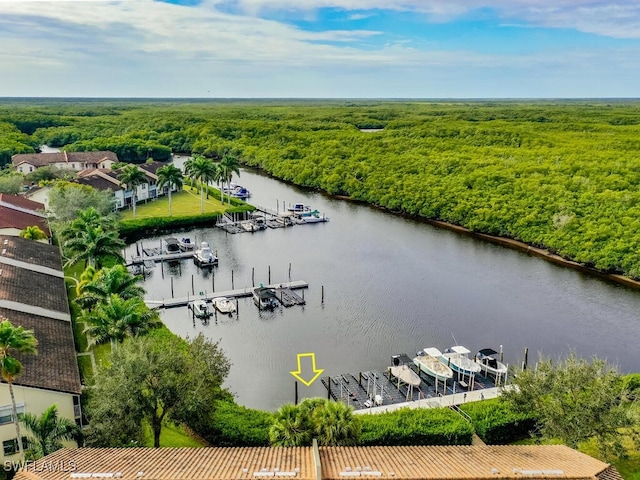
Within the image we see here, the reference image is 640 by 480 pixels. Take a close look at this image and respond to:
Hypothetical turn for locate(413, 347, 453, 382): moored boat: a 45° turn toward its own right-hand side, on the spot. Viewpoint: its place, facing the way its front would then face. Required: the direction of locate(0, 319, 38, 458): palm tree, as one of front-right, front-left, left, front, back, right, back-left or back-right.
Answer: front-right

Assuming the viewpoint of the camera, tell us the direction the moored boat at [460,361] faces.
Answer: facing the viewer and to the right of the viewer

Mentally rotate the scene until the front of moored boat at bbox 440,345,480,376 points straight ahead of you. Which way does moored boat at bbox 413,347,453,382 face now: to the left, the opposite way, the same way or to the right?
the same way

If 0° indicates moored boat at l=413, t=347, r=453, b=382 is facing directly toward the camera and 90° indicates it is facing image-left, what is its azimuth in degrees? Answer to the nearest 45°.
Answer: approximately 315°

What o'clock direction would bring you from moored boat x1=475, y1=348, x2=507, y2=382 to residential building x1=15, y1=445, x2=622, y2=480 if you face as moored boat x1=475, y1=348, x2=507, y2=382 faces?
The residential building is roughly at 2 o'clock from the moored boat.

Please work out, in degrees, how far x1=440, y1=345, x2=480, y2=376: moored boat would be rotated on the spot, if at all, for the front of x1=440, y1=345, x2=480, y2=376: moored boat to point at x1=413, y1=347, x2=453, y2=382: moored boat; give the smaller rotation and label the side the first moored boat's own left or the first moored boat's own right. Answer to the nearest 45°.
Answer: approximately 90° to the first moored boat's own right

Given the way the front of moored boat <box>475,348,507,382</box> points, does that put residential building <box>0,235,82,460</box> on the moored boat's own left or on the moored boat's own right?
on the moored boat's own right

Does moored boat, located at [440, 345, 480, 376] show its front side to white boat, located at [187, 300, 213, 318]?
no

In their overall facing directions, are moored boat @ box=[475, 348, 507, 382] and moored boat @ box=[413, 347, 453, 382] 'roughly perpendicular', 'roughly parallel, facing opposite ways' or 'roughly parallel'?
roughly parallel
